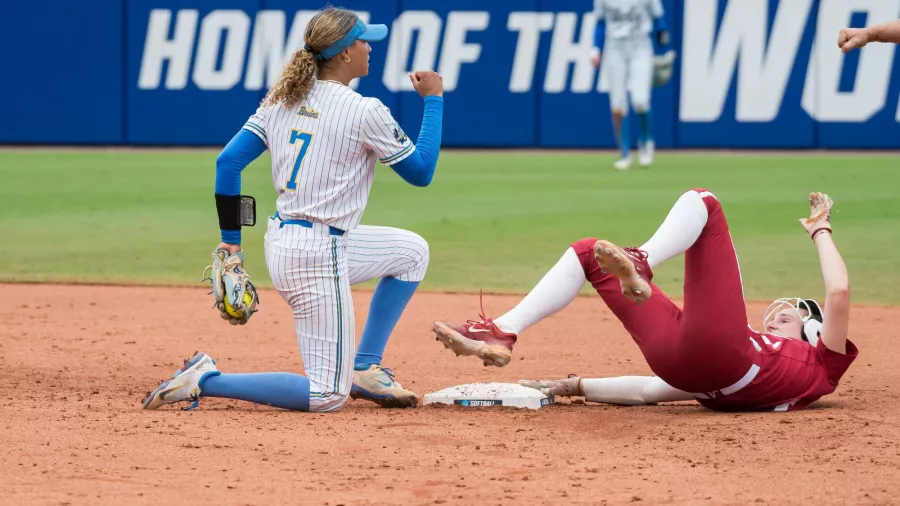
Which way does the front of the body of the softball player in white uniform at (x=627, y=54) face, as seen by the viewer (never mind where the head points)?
toward the camera

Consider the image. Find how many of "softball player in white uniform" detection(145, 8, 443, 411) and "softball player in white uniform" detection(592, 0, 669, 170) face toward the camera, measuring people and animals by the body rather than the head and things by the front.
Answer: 1

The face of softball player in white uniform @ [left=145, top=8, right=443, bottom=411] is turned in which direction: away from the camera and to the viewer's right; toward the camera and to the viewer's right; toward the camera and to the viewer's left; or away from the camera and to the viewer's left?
away from the camera and to the viewer's right

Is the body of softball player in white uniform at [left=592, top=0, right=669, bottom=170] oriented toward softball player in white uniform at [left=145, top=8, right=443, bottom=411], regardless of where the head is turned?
yes
